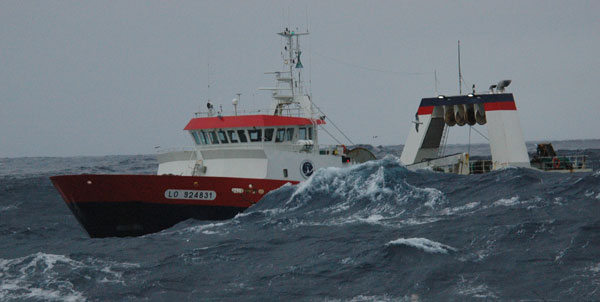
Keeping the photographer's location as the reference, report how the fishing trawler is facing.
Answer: facing the viewer and to the left of the viewer
